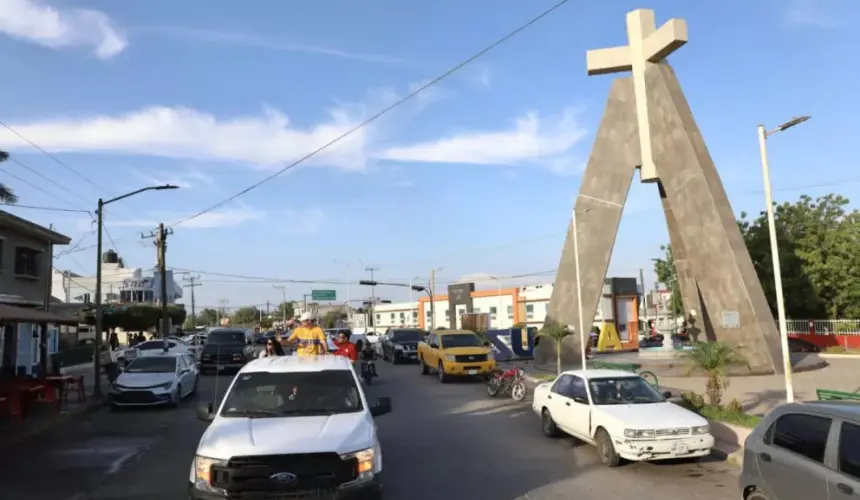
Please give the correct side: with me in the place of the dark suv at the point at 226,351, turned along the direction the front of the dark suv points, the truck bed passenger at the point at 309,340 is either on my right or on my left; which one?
on my left

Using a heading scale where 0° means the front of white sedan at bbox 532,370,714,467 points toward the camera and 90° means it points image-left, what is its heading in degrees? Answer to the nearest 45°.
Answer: approximately 315°

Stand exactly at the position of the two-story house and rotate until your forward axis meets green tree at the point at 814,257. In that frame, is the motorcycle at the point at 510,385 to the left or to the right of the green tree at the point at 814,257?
right

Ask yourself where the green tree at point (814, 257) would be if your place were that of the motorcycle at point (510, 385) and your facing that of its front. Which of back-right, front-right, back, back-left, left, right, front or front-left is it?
left

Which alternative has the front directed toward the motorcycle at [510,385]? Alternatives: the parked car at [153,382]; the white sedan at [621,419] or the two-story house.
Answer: the two-story house

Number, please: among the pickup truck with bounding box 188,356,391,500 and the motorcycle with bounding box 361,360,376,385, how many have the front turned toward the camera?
2

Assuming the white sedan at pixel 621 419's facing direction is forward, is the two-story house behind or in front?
behind

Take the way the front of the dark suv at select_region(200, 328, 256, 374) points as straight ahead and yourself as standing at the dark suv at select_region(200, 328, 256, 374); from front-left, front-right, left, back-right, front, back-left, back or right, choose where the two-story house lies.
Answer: front-right

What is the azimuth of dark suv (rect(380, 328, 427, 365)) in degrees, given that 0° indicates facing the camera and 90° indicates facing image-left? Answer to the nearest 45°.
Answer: approximately 315°

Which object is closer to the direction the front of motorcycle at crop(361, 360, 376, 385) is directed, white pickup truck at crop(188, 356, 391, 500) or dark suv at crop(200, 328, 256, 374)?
the white pickup truck

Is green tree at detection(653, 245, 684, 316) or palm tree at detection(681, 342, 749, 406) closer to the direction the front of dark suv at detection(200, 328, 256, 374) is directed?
the palm tree

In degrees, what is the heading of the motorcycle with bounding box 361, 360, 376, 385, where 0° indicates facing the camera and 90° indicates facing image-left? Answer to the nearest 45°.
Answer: approximately 0°

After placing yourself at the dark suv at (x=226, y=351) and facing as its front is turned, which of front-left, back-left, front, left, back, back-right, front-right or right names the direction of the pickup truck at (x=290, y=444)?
front-left

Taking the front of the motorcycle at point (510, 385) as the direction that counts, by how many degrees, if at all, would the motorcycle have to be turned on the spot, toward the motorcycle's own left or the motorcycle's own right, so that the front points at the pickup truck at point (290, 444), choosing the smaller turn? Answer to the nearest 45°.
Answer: approximately 45° to the motorcycle's own right
